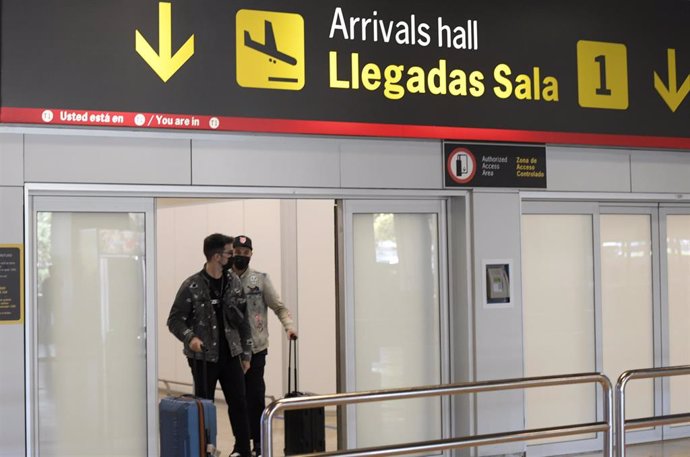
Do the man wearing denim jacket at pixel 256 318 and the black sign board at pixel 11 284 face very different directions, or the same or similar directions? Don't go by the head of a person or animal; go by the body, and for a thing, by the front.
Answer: same or similar directions

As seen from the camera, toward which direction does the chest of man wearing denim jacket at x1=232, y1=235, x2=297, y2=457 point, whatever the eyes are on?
toward the camera

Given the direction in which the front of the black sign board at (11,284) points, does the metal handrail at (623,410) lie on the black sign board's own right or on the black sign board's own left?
on the black sign board's own left

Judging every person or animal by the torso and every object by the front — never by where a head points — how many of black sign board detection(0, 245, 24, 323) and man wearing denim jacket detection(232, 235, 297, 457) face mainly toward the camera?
2

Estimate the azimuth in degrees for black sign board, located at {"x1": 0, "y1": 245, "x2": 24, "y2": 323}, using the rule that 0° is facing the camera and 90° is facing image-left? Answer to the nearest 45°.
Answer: approximately 0°

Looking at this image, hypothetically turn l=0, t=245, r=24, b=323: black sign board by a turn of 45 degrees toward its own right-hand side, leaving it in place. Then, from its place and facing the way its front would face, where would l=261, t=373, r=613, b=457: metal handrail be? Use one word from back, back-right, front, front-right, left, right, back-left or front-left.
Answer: left
